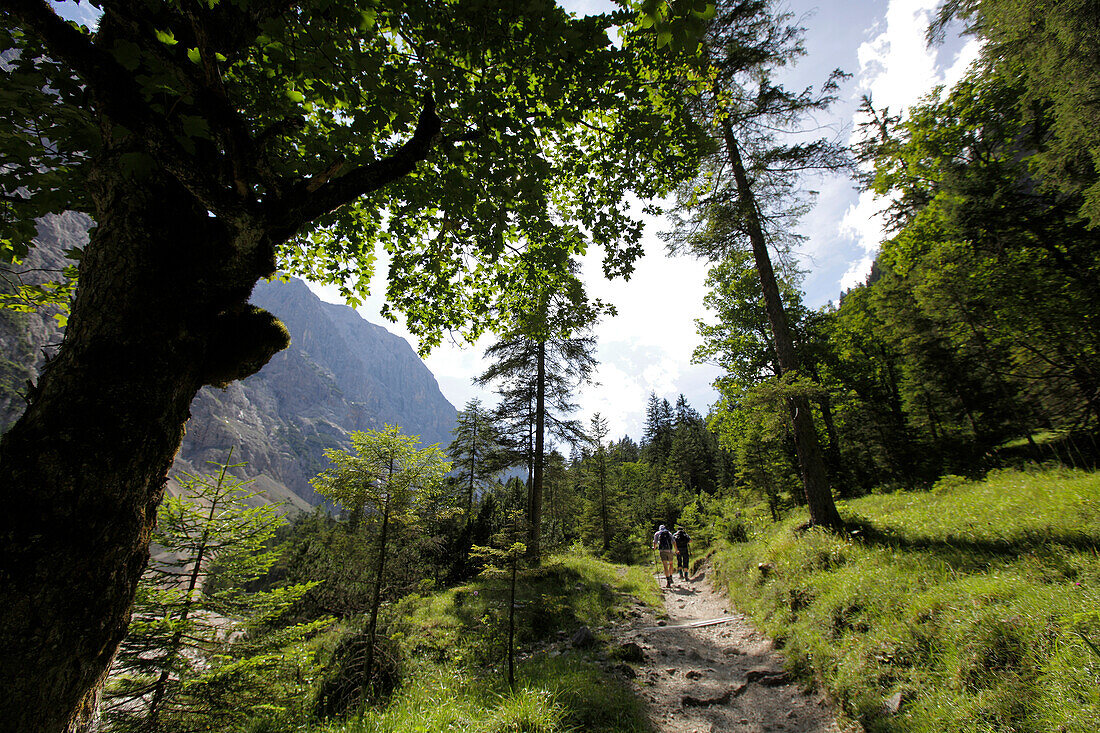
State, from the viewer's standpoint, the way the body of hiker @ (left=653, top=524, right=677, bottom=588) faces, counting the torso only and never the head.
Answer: away from the camera

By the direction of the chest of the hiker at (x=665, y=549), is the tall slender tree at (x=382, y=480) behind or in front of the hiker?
behind

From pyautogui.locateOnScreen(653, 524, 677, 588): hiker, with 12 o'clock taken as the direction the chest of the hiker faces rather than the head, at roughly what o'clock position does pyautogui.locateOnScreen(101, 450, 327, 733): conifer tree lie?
The conifer tree is roughly at 7 o'clock from the hiker.
